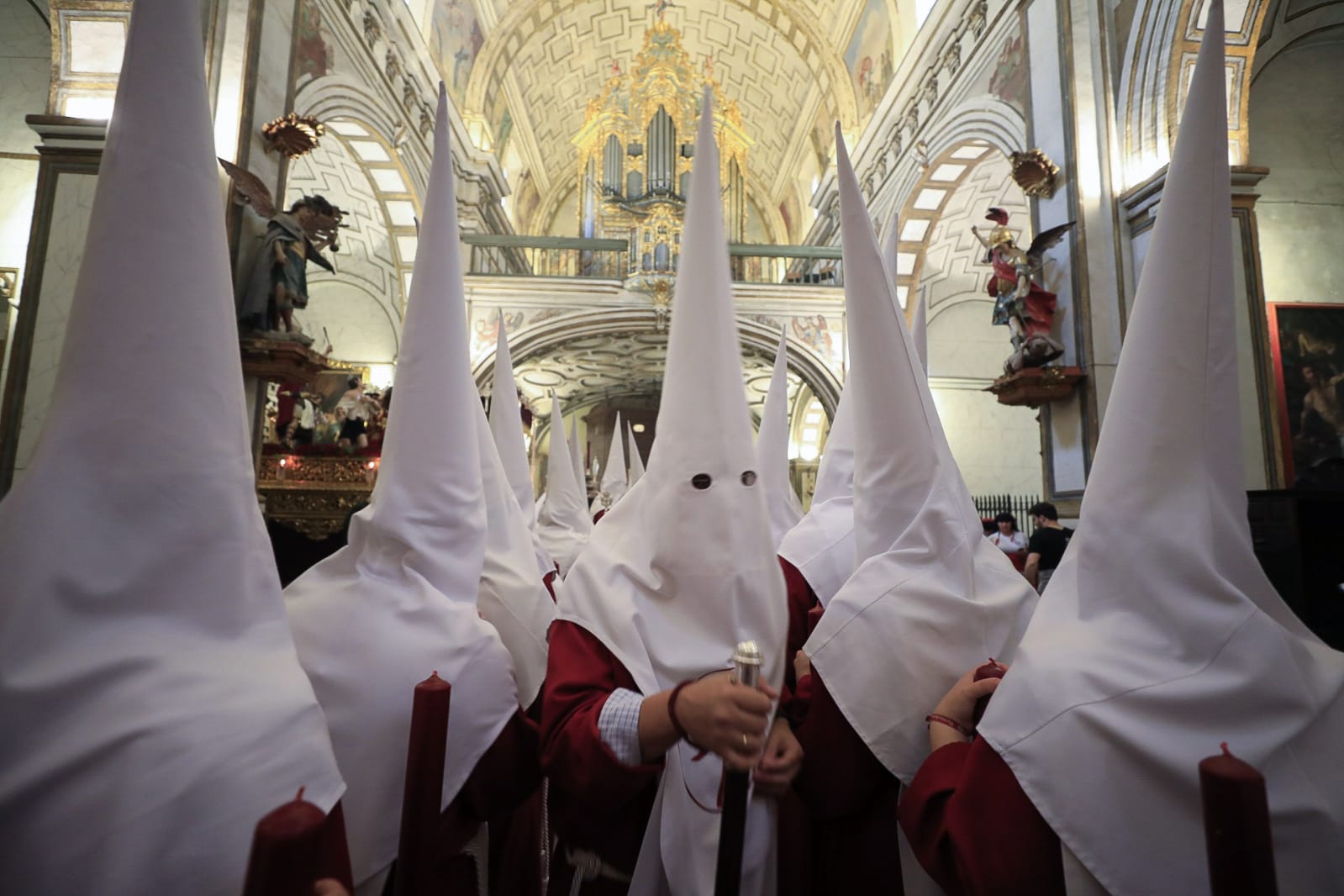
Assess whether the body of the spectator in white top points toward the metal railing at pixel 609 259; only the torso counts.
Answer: no

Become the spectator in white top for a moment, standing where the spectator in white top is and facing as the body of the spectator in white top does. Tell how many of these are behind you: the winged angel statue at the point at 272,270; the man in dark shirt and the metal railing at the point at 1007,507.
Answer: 1

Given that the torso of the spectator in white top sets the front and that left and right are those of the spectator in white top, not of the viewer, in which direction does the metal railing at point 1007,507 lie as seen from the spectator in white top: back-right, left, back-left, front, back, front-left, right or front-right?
back

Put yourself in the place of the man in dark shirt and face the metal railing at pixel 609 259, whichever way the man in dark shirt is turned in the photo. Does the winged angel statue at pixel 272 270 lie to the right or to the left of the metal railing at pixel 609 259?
left

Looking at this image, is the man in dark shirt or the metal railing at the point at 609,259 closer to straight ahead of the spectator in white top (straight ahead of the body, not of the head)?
the man in dark shirt

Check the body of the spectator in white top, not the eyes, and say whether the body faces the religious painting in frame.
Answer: no

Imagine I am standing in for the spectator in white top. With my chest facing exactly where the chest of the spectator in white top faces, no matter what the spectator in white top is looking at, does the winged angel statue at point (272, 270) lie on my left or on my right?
on my right

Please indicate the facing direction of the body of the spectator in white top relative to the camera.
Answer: toward the camera
